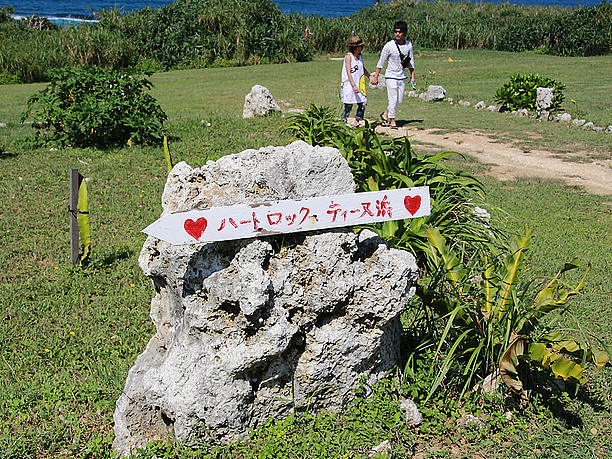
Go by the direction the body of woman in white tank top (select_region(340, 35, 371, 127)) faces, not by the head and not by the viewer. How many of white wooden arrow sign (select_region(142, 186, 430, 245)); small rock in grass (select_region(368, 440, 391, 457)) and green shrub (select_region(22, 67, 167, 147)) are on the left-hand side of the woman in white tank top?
0

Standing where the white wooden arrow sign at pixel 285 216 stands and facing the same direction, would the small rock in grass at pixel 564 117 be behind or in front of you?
behind

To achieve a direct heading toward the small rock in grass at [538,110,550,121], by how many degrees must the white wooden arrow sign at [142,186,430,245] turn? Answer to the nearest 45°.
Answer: approximately 135° to its left

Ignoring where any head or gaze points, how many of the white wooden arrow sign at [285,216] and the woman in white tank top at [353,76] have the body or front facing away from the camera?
0

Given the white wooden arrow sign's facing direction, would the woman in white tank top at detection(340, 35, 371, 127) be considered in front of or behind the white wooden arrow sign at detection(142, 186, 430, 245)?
behind

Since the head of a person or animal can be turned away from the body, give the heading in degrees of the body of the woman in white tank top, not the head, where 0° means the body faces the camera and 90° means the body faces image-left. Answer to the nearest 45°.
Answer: approximately 315°

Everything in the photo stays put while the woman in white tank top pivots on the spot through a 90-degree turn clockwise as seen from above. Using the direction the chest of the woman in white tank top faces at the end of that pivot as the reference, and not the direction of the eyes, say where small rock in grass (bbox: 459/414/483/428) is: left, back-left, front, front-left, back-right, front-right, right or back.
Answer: front-left

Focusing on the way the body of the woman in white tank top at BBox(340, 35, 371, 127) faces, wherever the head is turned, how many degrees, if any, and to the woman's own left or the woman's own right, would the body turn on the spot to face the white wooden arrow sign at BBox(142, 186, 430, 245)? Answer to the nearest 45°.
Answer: approximately 45° to the woman's own right

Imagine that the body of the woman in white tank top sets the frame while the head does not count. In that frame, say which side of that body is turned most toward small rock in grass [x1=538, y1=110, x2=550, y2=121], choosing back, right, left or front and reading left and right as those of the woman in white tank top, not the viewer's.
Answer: left

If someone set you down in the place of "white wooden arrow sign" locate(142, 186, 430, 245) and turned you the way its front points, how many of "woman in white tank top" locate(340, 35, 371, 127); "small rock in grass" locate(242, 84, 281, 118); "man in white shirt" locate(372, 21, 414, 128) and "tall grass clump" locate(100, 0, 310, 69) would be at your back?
4

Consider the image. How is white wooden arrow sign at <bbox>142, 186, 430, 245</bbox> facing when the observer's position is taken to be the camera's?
facing the viewer

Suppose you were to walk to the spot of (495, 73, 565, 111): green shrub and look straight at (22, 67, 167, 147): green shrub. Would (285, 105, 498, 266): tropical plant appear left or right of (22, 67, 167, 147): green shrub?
left

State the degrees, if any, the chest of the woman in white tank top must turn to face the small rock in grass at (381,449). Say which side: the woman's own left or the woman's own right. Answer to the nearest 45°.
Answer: approximately 45° to the woman's own right

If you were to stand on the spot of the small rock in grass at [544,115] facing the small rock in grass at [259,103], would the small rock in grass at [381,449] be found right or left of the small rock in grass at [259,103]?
left

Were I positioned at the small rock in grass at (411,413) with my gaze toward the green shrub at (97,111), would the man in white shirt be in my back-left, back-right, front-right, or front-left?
front-right
